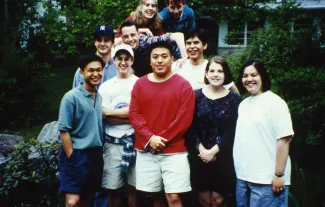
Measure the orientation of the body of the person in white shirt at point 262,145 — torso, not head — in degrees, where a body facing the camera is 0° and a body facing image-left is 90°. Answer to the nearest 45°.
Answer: approximately 45°

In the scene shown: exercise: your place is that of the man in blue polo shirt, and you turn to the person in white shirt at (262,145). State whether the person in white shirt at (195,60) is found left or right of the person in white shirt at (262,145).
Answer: left

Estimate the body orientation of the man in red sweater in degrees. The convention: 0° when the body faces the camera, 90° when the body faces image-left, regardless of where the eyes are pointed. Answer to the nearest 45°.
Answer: approximately 0°

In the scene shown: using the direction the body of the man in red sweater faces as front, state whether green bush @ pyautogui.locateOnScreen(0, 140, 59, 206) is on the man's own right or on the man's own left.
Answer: on the man's own right

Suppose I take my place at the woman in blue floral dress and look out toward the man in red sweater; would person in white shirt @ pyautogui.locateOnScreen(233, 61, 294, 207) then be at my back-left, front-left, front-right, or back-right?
back-left

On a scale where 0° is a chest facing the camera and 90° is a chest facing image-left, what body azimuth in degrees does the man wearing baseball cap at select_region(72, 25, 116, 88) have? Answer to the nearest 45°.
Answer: approximately 0°
